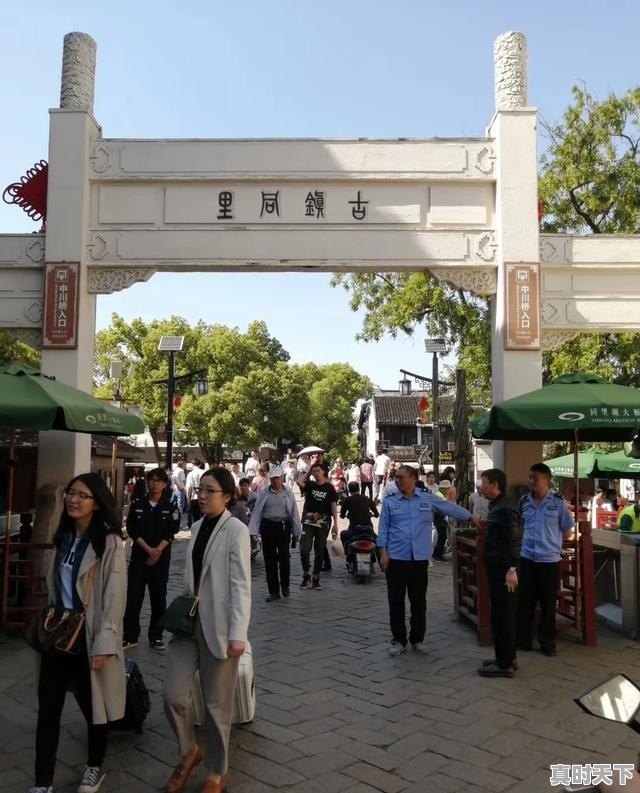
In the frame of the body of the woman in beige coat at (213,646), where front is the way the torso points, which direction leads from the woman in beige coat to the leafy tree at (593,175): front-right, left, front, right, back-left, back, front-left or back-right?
back

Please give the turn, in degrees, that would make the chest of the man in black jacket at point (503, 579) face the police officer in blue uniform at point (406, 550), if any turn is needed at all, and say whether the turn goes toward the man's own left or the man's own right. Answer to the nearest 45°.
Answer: approximately 45° to the man's own right

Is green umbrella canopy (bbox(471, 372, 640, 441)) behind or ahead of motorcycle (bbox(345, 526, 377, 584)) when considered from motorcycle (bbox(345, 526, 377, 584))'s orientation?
behind

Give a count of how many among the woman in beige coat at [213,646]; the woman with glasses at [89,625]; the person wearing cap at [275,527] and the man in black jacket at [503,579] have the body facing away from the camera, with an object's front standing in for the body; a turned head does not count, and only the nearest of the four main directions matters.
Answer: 0

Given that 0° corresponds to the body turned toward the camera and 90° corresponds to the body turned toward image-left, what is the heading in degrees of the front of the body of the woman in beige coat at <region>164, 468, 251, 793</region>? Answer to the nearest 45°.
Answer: approximately 45°

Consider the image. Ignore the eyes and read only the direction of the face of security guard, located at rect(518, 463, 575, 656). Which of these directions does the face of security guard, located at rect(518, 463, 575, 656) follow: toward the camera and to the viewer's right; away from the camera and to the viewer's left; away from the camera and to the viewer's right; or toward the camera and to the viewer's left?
toward the camera and to the viewer's left

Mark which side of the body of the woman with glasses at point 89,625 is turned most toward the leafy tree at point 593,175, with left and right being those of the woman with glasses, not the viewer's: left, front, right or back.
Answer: back

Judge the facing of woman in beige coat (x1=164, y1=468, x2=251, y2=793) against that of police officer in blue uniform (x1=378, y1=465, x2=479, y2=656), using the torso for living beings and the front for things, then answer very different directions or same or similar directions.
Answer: same or similar directions

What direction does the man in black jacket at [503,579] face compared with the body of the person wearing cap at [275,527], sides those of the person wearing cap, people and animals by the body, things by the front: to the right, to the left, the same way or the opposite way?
to the right

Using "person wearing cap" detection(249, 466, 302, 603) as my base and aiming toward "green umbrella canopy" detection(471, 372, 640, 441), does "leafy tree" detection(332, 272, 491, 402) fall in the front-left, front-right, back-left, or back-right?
back-left

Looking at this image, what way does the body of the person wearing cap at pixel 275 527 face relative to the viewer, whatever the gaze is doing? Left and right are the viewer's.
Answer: facing the viewer

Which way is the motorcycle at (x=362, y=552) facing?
away from the camera

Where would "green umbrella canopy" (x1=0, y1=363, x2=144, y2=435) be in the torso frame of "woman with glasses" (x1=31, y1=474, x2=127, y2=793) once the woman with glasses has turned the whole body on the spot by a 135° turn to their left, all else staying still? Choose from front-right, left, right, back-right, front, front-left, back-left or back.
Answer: left

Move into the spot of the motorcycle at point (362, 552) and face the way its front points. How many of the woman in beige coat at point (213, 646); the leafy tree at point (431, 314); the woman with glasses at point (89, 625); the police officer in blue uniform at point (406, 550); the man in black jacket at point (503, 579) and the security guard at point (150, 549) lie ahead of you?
1

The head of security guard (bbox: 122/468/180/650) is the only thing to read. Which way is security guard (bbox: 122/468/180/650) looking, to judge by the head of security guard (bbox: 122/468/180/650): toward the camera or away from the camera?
toward the camera

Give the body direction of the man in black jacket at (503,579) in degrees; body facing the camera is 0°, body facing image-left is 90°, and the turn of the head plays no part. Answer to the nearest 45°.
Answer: approximately 90°
